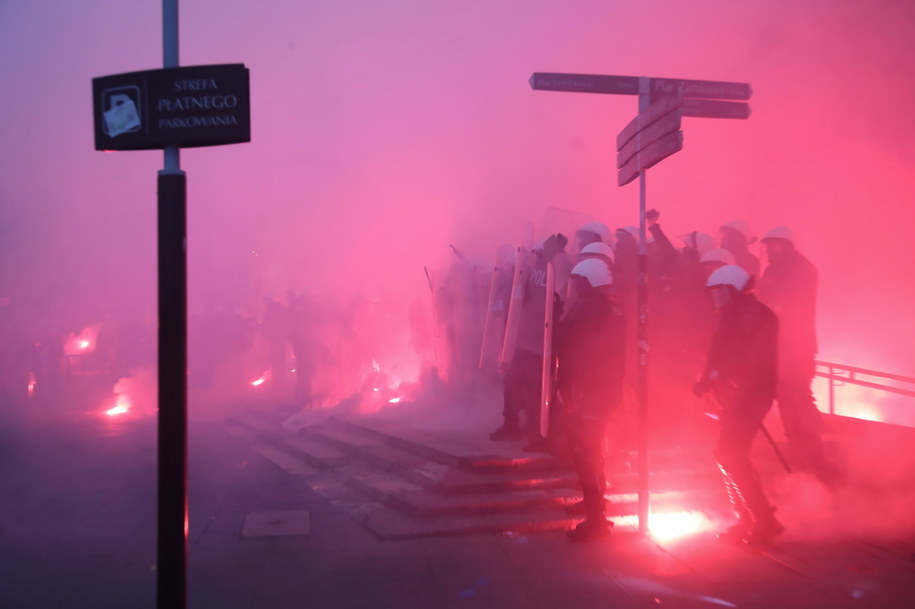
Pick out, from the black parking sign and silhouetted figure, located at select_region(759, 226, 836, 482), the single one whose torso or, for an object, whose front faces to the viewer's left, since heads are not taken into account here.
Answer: the silhouetted figure

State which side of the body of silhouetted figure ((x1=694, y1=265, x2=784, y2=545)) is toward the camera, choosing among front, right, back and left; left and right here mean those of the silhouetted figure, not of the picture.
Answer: left

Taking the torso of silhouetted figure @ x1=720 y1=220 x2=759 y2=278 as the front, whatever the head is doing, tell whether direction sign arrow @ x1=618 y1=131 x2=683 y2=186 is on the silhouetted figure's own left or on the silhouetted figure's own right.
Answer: on the silhouetted figure's own left

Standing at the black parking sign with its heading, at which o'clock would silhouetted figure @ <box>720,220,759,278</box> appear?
The silhouetted figure is roughly at 8 o'clock from the black parking sign.

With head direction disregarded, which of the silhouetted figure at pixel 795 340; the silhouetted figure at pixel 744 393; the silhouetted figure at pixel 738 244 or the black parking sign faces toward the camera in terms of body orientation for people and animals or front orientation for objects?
the black parking sign

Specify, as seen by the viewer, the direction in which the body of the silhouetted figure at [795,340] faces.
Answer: to the viewer's left

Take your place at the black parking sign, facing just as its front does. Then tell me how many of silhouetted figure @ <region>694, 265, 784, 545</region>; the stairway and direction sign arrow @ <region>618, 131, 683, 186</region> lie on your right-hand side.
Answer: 0

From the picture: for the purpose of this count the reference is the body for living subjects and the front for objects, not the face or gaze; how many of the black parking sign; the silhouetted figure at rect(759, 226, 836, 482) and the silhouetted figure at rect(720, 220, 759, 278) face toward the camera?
1

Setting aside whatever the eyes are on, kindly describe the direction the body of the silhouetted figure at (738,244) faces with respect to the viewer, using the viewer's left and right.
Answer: facing to the left of the viewer

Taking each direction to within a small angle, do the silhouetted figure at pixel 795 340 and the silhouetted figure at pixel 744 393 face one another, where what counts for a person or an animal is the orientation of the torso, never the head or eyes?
no

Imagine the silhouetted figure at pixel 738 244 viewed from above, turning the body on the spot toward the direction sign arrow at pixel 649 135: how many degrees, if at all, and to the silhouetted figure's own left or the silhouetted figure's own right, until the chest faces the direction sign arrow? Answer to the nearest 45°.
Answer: approximately 90° to the silhouetted figure's own left

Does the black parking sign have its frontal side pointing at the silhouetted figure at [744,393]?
no

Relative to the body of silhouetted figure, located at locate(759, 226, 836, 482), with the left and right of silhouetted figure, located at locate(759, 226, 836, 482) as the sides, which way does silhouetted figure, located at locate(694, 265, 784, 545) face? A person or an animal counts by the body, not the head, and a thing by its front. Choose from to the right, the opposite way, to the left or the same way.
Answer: the same way

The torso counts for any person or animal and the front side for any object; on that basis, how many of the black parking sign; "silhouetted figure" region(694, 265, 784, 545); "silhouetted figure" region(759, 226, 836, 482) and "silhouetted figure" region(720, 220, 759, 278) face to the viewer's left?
3

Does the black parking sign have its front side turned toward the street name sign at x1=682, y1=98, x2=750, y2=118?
no

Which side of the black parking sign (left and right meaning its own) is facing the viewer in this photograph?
front

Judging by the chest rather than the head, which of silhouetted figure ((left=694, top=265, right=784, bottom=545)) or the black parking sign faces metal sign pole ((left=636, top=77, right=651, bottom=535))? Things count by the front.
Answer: the silhouetted figure
